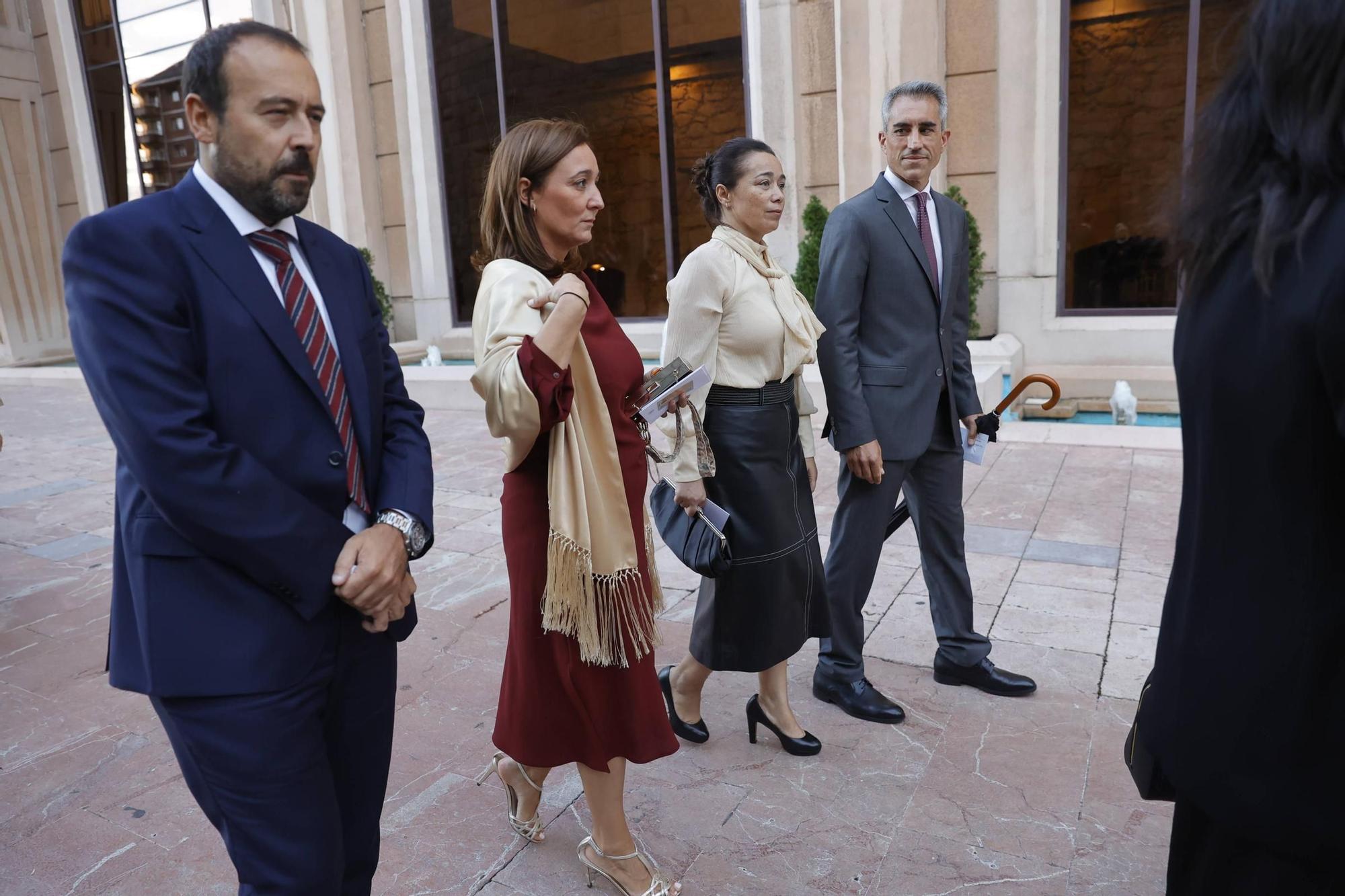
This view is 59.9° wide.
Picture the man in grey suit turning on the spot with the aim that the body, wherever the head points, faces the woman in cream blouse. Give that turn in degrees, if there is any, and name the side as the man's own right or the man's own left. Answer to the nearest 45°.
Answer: approximately 90° to the man's own right

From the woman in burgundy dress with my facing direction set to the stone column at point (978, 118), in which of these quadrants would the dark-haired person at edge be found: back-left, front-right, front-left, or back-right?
back-right

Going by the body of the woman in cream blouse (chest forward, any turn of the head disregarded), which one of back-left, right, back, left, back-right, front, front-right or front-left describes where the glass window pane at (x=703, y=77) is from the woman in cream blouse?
back-left

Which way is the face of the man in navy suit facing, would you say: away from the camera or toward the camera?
toward the camera

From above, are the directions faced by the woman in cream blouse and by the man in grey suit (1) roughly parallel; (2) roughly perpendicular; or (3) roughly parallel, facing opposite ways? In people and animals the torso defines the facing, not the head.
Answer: roughly parallel

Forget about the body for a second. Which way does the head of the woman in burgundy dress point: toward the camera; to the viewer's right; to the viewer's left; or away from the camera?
to the viewer's right

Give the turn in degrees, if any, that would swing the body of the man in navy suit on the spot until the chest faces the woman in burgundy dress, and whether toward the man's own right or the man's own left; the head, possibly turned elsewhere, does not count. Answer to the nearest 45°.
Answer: approximately 90° to the man's own left

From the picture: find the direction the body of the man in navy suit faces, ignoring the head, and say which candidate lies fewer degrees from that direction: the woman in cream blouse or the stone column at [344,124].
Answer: the woman in cream blouse

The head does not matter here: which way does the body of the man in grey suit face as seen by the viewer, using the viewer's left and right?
facing the viewer and to the right of the viewer

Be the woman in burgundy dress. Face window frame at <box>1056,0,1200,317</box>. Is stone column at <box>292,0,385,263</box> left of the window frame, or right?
left

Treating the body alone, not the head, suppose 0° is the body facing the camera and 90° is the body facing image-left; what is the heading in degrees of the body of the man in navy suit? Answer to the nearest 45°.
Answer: approximately 315°

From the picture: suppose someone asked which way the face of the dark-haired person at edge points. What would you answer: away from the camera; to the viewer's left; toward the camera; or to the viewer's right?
away from the camera

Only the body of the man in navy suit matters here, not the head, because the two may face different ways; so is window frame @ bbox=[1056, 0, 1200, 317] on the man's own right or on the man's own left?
on the man's own left

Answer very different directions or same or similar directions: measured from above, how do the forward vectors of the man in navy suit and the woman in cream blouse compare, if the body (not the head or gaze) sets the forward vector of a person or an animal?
same or similar directions
